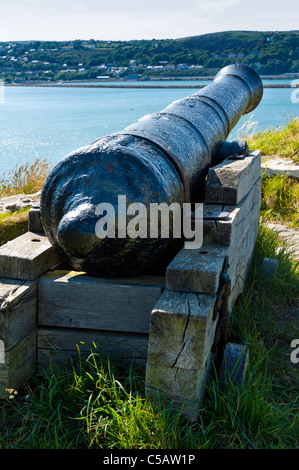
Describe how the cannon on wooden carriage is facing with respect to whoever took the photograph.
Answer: facing away from the viewer and to the right of the viewer
